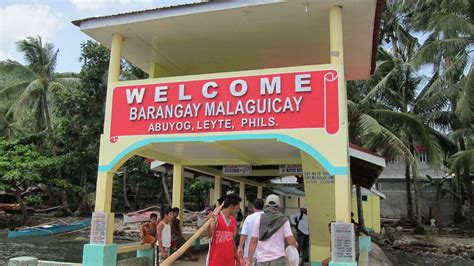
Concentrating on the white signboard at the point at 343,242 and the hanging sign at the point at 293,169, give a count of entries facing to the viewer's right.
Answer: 0

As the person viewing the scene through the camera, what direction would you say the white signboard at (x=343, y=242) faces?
facing the viewer

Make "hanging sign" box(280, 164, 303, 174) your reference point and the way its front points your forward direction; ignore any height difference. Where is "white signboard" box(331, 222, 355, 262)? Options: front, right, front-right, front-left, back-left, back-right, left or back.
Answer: front

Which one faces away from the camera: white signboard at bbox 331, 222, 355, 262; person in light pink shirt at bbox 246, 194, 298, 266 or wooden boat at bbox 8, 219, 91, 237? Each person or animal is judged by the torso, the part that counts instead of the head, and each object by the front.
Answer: the person in light pink shirt

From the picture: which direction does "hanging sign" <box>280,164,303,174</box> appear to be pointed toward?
toward the camera

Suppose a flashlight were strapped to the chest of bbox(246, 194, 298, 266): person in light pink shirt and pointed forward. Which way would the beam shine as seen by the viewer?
away from the camera
